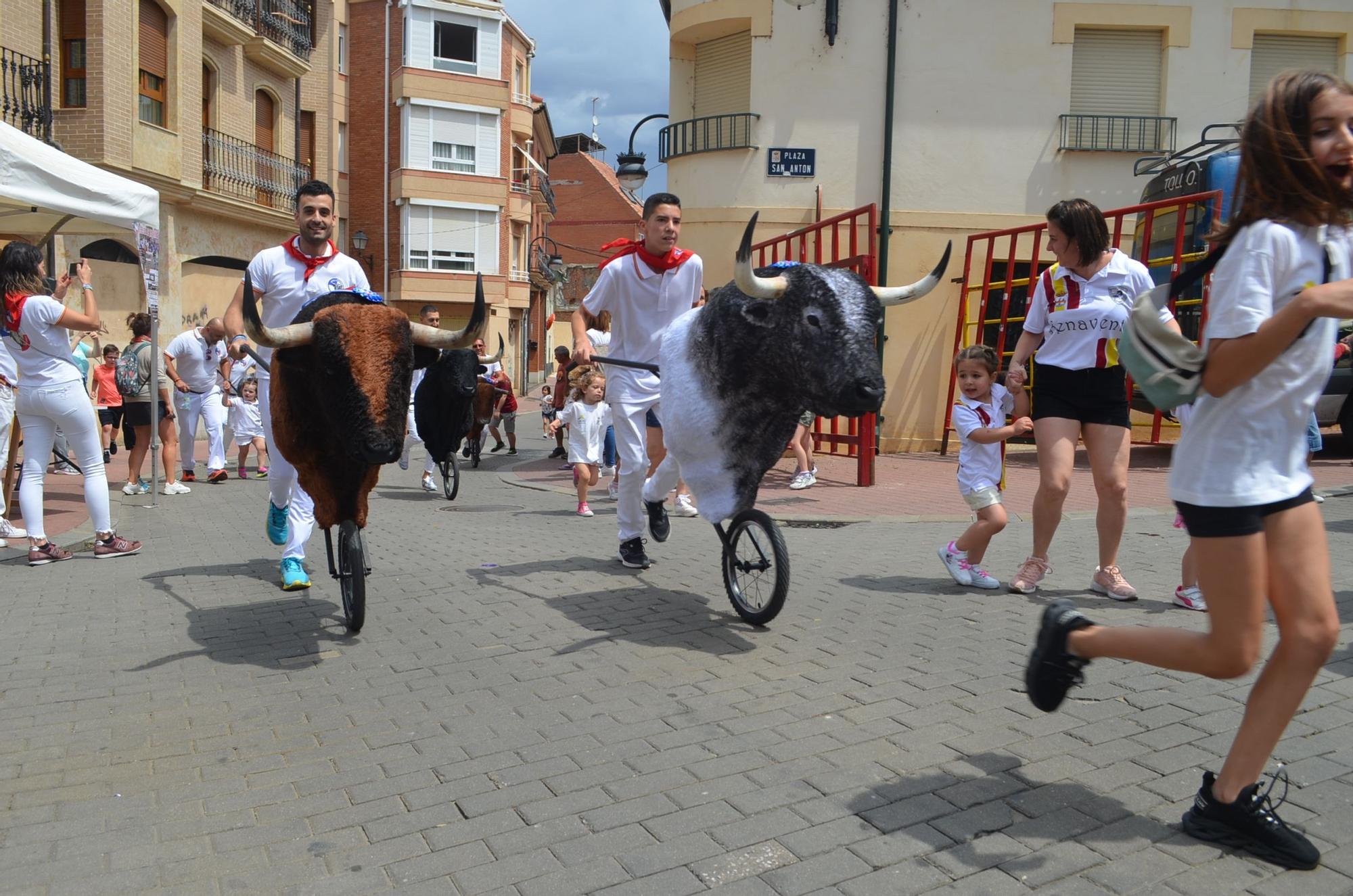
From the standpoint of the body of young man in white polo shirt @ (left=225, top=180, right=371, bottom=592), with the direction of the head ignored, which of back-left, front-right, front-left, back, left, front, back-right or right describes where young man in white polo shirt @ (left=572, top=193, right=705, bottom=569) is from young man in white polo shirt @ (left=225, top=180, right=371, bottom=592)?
left

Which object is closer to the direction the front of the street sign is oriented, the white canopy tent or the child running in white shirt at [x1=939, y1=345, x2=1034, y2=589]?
the child running in white shirt

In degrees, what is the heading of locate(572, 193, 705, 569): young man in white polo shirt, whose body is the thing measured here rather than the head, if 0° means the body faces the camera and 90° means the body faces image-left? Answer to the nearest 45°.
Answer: approximately 315°

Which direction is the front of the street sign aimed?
toward the camera

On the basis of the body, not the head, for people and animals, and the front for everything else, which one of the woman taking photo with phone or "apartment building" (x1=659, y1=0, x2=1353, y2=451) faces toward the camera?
the apartment building

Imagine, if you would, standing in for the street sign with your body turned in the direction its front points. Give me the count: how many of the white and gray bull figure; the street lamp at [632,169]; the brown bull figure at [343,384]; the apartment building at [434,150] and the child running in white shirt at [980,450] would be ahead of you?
3

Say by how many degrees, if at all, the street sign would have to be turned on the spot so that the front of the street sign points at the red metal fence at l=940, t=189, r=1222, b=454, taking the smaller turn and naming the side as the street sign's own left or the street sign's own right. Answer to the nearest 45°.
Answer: approximately 45° to the street sign's own left

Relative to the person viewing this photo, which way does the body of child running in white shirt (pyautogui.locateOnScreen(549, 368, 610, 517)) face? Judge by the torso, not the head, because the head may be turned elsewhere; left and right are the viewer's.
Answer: facing the viewer and to the right of the viewer

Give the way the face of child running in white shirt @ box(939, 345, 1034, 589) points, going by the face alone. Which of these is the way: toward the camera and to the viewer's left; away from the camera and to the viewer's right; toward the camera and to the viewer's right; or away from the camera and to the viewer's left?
toward the camera and to the viewer's left

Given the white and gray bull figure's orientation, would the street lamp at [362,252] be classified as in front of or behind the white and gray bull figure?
behind

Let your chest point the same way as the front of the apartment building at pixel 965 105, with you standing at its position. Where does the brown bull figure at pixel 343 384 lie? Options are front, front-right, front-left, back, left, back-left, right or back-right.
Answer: front

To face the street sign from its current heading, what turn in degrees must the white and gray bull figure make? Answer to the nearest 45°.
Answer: approximately 135° to its left

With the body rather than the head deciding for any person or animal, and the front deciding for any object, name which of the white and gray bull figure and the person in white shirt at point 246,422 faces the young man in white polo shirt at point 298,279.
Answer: the person in white shirt
